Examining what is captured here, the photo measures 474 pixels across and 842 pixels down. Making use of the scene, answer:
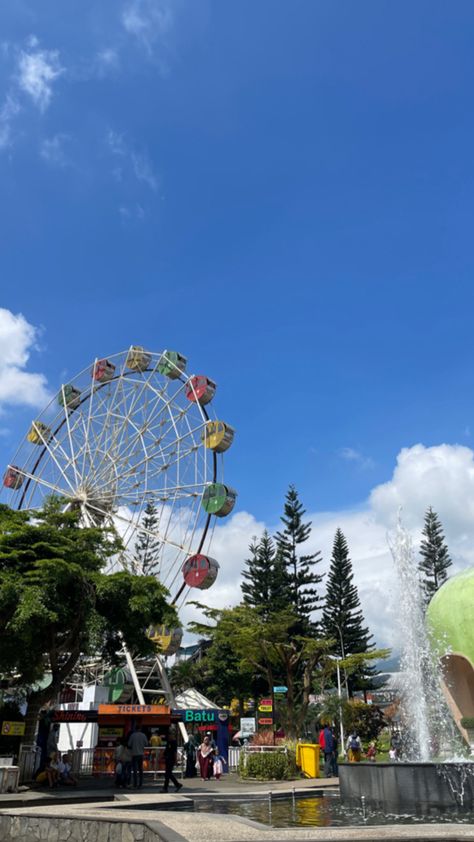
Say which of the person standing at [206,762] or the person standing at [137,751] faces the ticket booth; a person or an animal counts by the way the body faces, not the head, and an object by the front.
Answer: the person standing at [137,751]

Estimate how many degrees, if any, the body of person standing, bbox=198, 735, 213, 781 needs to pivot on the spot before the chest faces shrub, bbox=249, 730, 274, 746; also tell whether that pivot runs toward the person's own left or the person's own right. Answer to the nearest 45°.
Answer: approximately 135° to the person's own left

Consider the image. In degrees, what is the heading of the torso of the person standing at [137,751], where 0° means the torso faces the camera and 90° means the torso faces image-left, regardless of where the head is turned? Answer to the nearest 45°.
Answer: approximately 180°

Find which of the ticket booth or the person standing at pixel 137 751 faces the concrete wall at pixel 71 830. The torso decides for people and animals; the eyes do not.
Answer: the ticket booth

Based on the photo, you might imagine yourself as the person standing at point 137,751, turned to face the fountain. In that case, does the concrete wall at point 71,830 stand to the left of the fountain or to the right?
right

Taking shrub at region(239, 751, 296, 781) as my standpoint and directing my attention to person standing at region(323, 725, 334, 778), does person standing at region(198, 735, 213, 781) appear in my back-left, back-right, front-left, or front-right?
back-left

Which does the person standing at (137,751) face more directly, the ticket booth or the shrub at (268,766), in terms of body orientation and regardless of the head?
the ticket booth
